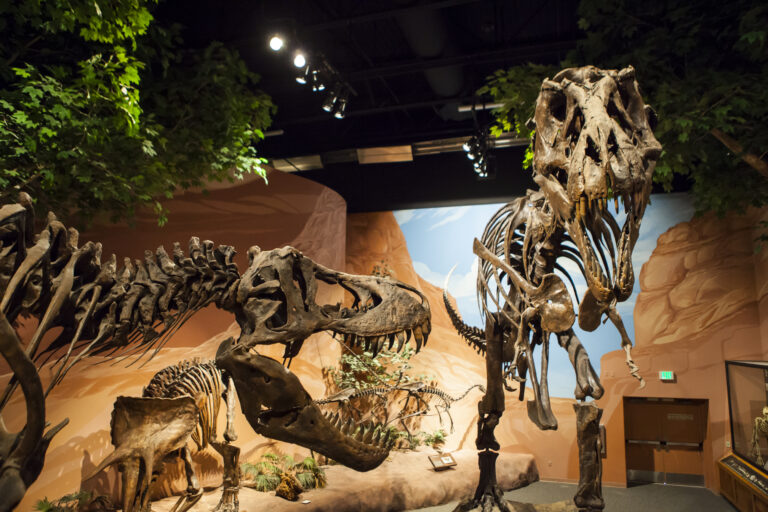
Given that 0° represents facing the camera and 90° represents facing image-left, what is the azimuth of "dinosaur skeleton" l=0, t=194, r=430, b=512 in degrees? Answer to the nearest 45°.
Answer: approximately 270°

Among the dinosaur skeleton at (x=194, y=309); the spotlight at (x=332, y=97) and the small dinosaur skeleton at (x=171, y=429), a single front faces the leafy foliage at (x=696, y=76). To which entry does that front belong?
the dinosaur skeleton

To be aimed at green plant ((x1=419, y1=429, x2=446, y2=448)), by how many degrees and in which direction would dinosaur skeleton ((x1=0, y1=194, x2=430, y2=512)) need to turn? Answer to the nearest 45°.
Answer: approximately 45° to its left

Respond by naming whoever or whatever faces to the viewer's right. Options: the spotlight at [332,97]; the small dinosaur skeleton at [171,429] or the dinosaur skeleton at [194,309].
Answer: the dinosaur skeleton

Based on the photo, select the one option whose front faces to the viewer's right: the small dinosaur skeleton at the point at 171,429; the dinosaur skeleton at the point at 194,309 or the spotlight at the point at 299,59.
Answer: the dinosaur skeleton

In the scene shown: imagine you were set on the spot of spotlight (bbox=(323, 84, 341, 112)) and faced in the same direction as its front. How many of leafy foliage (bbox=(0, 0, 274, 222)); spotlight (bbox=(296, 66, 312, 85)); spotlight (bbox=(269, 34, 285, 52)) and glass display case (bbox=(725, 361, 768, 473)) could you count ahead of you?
3

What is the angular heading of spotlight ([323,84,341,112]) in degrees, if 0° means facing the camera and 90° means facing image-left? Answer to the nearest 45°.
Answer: approximately 45°

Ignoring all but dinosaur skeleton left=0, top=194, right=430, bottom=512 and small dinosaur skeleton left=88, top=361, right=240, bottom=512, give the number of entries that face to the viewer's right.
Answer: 1

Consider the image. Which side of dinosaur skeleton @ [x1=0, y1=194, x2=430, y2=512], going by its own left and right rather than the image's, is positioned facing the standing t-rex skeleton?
front
